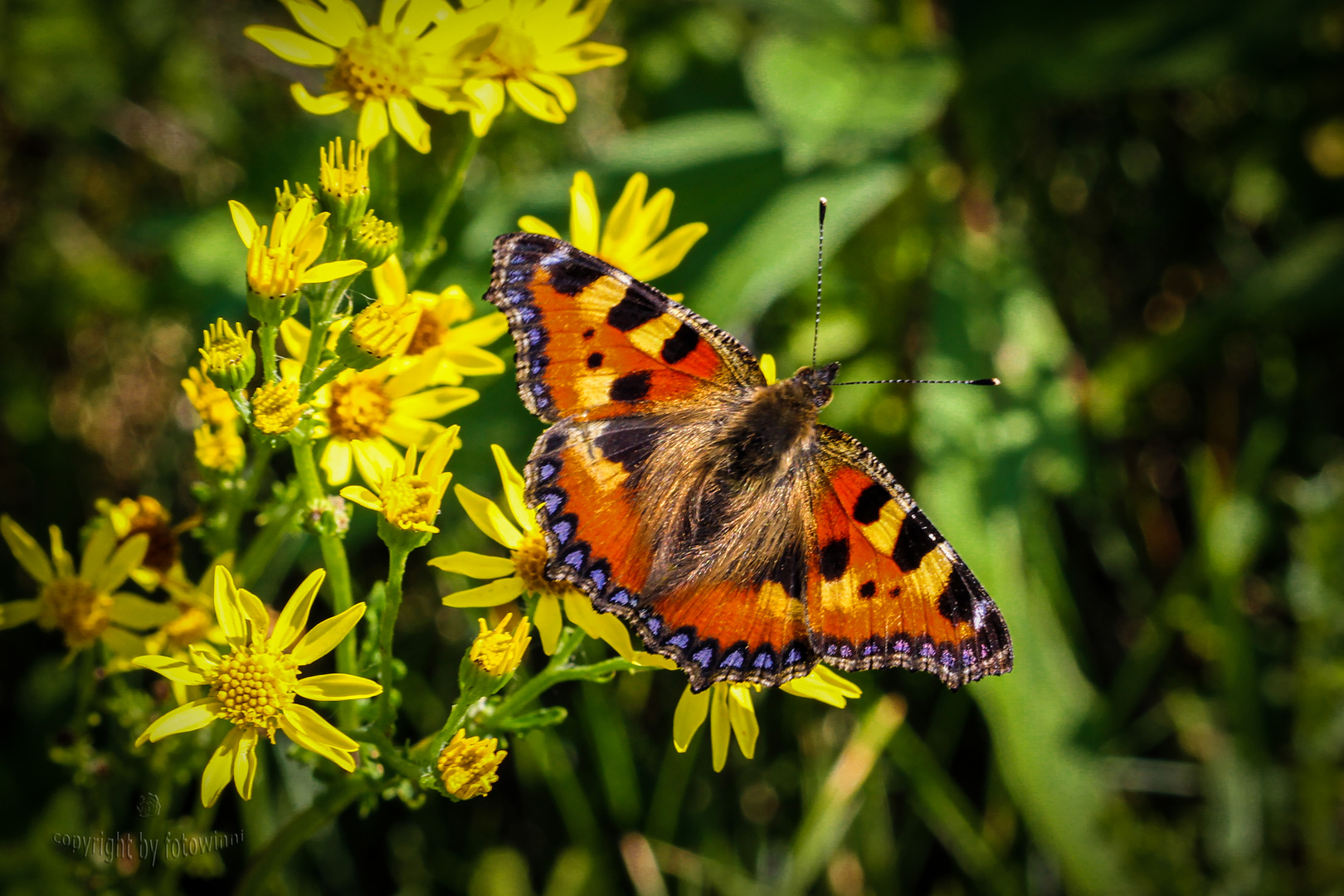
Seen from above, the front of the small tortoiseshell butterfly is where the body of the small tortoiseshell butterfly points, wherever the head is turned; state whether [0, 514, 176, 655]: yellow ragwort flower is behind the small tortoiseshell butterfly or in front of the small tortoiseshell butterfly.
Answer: behind

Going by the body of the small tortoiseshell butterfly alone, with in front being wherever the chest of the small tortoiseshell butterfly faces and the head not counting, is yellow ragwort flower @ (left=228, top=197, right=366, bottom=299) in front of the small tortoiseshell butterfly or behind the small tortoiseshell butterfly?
behind

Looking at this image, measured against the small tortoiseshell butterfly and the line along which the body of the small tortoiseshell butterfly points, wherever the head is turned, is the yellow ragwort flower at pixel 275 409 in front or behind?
behind

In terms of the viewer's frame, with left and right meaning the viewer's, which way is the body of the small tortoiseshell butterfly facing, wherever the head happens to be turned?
facing away from the viewer and to the right of the viewer
